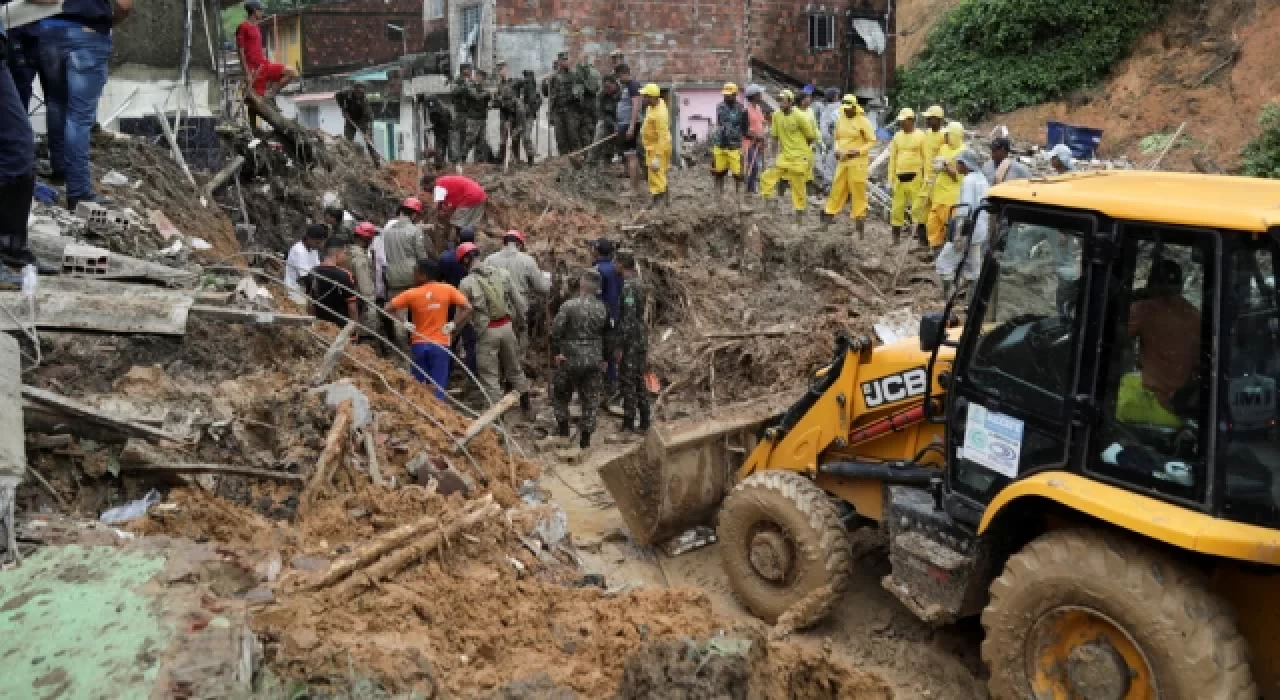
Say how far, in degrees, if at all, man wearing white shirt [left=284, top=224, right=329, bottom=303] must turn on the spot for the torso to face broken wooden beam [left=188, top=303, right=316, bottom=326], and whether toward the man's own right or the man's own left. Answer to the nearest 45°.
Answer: approximately 90° to the man's own right

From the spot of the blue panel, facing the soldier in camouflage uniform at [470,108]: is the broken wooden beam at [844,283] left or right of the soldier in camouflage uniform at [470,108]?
left

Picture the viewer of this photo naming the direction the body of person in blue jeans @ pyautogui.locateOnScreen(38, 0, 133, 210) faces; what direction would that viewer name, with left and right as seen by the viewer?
facing away from the viewer and to the right of the viewer

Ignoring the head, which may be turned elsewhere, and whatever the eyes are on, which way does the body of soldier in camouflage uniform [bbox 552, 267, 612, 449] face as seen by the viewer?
away from the camera

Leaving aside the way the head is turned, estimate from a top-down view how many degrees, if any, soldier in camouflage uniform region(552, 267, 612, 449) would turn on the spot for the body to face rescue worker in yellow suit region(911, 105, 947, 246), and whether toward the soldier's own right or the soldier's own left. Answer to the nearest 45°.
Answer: approximately 45° to the soldier's own right

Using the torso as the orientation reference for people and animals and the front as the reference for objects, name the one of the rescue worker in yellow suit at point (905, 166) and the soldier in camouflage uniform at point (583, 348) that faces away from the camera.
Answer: the soldier in camouflage uniform

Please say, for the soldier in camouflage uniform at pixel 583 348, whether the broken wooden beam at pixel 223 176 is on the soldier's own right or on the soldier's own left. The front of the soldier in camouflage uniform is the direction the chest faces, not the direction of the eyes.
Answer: on the soldier's own left

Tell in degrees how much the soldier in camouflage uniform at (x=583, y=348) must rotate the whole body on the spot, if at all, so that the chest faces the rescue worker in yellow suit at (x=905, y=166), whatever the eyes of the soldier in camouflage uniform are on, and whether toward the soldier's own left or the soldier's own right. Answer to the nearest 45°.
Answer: approximately 45° to the soldier's own right

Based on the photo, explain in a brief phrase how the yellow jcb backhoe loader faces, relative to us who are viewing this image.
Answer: facing away from the viewer and to the left of the viewer
